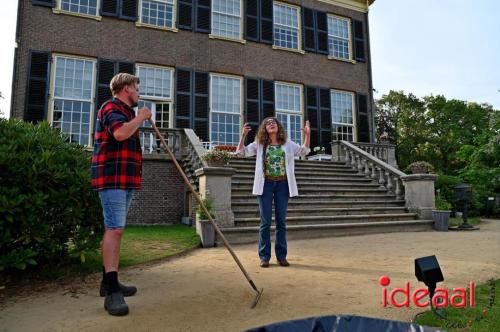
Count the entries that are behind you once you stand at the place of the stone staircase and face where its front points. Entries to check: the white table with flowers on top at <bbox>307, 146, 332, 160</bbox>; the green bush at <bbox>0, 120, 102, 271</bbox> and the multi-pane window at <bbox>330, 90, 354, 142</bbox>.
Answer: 2

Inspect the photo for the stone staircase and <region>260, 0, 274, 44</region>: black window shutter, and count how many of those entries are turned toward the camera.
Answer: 2

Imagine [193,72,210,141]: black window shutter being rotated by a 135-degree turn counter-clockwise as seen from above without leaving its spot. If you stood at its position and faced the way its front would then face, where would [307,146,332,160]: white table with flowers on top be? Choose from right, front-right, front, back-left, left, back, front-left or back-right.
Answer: front-right

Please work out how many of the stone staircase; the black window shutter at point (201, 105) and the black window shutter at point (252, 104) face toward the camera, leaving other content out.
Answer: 3

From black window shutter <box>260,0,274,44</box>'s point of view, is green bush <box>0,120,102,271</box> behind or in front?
in front

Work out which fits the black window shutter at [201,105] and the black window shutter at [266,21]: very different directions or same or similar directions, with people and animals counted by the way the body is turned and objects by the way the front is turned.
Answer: same or similar directions

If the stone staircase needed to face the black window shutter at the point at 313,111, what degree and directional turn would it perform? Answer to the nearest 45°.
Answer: approximately 180°

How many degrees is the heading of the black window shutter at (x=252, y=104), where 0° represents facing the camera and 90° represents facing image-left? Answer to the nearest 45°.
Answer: approximately 0°

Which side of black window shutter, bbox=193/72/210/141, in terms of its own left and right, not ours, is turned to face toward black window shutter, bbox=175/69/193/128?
right

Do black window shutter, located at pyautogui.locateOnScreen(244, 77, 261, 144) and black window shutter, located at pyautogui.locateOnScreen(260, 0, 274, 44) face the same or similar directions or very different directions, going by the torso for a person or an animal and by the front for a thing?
same or similar directions

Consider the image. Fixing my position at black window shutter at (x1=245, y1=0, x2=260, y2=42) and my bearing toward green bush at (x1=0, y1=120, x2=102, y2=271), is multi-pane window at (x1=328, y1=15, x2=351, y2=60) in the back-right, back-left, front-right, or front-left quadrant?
back-left

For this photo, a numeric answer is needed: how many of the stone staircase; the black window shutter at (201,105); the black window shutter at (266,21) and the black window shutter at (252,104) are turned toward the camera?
4

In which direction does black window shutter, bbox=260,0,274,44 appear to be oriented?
toward the camera

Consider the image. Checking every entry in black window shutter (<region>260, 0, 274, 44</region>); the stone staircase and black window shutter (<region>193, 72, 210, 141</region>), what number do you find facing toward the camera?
3
